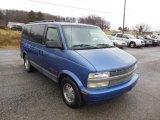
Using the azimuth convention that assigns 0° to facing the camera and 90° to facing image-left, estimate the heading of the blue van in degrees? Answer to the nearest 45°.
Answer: approximately 315°
